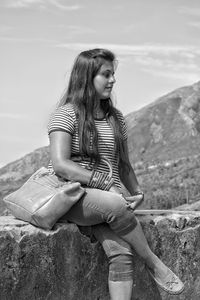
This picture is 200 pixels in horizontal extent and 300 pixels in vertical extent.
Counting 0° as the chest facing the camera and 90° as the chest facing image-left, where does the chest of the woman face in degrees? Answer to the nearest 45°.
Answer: approximately 315°
